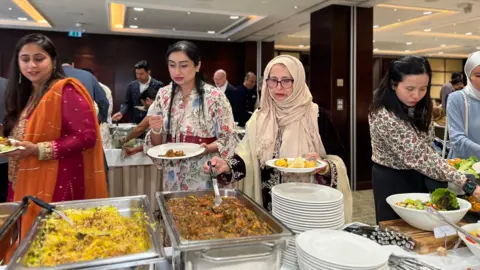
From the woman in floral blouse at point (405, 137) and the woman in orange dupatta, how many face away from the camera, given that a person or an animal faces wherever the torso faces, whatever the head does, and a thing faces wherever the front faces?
0

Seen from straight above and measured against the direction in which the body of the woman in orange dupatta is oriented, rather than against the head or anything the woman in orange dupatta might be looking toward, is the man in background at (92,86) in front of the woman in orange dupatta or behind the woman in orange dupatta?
behind

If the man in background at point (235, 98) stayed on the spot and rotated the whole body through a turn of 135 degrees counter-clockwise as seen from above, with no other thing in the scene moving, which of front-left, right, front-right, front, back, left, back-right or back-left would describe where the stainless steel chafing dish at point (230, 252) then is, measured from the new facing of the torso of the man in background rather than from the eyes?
right

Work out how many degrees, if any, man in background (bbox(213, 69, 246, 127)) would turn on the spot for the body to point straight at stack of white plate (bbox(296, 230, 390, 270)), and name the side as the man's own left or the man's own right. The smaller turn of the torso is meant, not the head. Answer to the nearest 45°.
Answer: approximately 45° to the man's own left

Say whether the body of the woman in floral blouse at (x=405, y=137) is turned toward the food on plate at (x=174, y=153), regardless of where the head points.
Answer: no

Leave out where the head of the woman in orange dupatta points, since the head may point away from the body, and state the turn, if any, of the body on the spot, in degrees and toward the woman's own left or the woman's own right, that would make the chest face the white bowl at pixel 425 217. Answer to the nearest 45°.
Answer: approximately 90° to the woman's own left

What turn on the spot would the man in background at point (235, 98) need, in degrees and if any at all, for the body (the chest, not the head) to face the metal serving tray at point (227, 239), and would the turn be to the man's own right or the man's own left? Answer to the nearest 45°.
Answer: approximately 45° to the man's own left

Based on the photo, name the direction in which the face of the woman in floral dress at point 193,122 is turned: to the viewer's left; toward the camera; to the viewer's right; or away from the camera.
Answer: toward the camera

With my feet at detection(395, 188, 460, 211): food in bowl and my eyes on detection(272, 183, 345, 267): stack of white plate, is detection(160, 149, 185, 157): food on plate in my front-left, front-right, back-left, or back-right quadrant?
front-right

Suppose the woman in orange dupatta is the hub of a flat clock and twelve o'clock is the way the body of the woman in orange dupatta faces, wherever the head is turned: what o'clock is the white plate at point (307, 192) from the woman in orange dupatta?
The white plate is roughly at 9 o'clock from the woman in orange dupatta.

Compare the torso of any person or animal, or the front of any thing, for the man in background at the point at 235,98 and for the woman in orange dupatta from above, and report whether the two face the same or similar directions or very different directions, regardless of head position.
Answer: same or similar directions

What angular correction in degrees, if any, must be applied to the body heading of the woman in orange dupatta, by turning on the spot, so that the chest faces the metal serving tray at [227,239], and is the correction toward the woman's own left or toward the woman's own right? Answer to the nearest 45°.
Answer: approximately 45° to the woman's own left

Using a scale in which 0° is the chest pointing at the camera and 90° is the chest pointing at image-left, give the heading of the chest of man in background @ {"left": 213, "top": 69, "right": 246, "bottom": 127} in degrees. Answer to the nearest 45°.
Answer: approximately 45°

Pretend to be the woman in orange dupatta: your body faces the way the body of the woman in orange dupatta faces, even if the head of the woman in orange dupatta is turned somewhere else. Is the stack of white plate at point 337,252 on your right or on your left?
on your left

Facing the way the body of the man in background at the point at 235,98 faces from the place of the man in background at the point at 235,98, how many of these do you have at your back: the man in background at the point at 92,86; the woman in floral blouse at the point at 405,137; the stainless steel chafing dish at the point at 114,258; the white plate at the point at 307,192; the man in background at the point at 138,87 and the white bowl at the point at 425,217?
0

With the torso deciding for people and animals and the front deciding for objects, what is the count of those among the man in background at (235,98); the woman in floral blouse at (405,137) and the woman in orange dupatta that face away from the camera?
0
